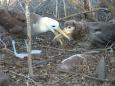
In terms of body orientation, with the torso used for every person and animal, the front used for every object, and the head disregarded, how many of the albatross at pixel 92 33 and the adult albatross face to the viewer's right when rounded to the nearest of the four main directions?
1

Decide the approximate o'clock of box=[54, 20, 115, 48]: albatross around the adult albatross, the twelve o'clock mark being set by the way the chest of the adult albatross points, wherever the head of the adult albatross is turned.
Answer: The albatross is roughly at 12 o'clock from the adult albatross.

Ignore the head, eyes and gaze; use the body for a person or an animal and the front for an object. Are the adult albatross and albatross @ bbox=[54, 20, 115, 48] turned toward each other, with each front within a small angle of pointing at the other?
yes

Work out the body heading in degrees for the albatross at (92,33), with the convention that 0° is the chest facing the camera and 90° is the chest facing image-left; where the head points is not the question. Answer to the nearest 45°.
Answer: approximately 90°

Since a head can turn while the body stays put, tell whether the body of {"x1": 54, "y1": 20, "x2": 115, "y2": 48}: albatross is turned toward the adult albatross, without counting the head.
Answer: yes

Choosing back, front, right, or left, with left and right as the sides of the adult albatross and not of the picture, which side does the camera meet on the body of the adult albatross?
right

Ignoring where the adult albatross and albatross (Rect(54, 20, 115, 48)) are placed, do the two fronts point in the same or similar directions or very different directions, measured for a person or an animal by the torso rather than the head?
very different directions
